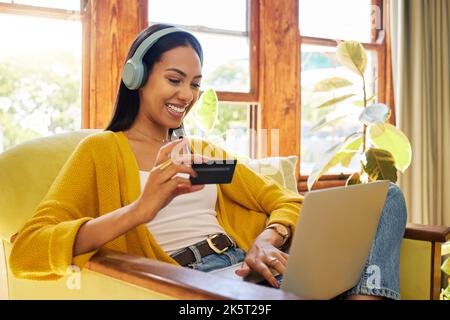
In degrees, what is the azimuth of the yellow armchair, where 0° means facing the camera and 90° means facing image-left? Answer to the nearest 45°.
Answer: approximately 315°

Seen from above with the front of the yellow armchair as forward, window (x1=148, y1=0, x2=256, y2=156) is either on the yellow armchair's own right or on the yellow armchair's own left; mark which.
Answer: on the yellow armchair's own left

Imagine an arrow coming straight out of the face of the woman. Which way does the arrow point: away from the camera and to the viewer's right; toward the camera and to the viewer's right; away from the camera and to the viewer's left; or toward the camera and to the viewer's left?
toward the camera and to the viewer's right

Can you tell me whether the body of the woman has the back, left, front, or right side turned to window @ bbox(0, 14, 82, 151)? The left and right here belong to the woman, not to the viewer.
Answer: back

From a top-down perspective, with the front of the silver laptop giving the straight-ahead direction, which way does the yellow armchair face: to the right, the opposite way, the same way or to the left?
the opposite way

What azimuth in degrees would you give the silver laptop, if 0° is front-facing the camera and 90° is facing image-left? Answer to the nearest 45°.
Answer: approximately 135°

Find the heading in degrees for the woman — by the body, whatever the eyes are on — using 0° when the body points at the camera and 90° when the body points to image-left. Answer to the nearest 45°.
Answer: approximately 315°

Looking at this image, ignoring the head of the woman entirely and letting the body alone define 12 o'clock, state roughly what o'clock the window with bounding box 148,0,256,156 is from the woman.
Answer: The window is roughly at 8 o'clock from the woman.

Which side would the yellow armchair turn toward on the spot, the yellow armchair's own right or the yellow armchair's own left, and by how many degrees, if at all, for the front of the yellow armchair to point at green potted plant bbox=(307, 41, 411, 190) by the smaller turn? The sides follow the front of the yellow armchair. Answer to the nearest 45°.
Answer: approximately 90° to the yellow armchair's own left

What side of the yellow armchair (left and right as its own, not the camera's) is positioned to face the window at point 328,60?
left

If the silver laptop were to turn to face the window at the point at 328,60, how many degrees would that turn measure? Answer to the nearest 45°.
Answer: approximately 45° to its right
